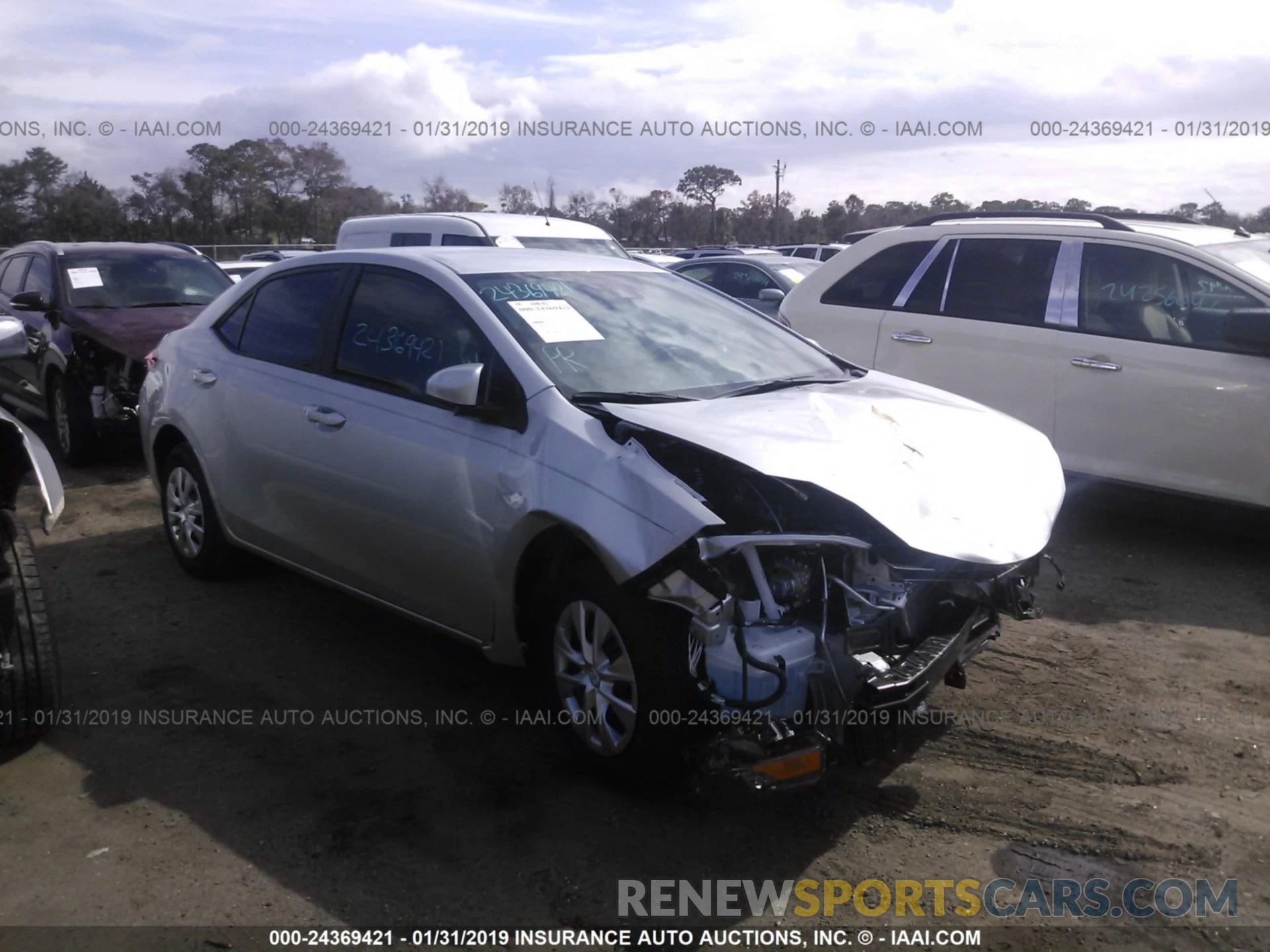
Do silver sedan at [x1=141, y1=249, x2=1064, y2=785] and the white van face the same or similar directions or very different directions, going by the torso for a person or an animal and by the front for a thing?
same or similar directions

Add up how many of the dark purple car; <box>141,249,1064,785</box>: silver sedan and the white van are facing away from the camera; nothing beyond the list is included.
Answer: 0

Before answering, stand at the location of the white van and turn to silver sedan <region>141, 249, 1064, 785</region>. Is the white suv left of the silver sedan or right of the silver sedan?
left

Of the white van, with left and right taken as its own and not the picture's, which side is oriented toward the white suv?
front

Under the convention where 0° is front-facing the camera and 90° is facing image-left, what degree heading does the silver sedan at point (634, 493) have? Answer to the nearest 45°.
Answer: approximately 315°

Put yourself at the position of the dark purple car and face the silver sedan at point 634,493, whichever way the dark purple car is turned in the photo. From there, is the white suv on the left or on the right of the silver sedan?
left

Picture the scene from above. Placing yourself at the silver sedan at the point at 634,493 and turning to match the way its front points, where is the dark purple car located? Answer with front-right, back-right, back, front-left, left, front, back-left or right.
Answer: back

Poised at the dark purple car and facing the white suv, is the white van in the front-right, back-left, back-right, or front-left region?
front-left

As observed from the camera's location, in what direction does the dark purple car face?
facing the viewer and to the right of the viewer

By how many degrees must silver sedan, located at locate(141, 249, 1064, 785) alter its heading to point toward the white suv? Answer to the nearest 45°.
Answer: approximately 90° to its left

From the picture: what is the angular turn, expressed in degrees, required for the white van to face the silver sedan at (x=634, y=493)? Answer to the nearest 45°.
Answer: approximately 45° to its right

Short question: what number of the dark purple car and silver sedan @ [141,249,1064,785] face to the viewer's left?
0

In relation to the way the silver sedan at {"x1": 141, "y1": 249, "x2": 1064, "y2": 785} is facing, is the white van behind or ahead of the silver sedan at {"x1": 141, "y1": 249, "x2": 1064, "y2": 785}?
behind

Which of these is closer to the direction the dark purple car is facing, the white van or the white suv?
the white suv
